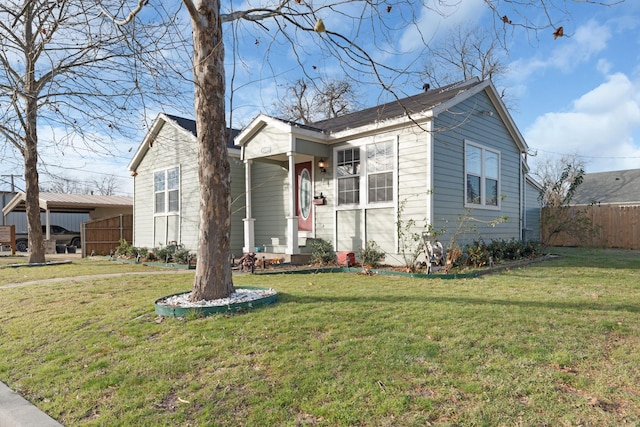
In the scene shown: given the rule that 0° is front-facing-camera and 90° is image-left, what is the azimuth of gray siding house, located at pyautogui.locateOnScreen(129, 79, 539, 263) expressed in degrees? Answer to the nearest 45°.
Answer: approximately 45°

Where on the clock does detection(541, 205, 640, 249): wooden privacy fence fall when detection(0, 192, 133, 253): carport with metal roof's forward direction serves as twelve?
The wooden privacy fence is roughly at 9 o'clock from the carport with metal roof.

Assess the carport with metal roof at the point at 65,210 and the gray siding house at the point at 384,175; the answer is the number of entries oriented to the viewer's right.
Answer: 0

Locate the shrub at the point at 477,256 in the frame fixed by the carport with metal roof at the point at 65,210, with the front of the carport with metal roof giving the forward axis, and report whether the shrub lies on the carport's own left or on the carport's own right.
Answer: on the carport's own left

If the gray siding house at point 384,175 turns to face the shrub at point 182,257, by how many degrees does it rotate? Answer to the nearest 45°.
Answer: approximately 45° to its right

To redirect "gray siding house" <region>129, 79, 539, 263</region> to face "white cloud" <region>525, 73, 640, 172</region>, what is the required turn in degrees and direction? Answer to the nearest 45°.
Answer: approximately 180°

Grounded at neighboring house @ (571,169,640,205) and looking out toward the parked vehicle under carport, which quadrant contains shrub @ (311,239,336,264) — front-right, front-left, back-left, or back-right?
front-left
